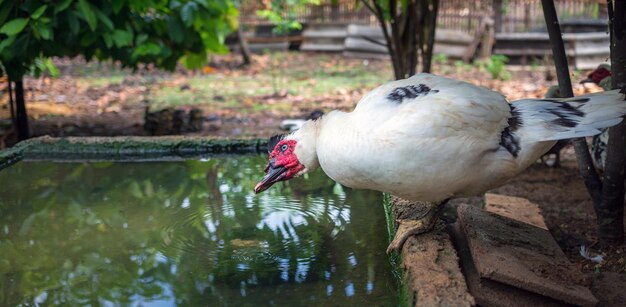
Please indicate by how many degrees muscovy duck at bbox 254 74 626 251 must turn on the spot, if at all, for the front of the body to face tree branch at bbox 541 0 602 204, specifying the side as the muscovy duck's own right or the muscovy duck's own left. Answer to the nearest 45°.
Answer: approximately 135° to the muscovy duck's own right

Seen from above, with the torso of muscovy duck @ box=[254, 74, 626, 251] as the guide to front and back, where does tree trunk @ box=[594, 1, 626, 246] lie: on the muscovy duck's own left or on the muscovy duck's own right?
on the muscovy duck's own right

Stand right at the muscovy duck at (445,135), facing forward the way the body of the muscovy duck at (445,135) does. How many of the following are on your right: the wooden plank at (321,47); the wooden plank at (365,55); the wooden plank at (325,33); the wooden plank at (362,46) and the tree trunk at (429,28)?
5

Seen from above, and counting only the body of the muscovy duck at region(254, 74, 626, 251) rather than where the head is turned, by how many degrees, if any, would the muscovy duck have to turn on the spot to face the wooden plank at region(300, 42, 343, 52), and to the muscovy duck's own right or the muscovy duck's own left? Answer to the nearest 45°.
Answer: approximately 90° to the muscovy duck's own right

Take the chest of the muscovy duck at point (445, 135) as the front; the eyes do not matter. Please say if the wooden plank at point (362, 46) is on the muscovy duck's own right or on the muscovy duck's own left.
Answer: on the muscovy duck's own right

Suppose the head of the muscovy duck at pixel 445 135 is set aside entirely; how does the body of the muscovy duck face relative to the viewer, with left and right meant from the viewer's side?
facing to the left of the viewer

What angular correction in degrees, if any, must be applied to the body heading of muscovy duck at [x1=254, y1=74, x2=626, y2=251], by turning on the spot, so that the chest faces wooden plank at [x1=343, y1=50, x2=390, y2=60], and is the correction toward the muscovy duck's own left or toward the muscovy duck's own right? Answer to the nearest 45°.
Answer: approximately 90° to the muscovy duck's own right

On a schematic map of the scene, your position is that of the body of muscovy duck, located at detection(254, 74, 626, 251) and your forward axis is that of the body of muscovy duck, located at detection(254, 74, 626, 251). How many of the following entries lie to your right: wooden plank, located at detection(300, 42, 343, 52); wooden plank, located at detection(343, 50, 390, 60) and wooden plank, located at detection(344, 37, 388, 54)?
3

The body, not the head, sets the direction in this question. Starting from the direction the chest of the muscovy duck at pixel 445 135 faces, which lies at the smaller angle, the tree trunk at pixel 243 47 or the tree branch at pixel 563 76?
the tree trunk

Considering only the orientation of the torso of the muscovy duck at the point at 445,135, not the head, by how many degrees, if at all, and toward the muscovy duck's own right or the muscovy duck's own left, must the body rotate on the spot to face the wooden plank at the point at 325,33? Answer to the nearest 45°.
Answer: approximately 90° to the muscovy duck's own right

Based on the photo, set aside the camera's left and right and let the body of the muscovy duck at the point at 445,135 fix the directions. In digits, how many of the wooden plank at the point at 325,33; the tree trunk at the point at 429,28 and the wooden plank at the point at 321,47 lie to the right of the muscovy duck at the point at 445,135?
3

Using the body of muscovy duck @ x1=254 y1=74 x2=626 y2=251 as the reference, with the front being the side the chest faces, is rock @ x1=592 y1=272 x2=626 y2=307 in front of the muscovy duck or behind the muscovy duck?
behind

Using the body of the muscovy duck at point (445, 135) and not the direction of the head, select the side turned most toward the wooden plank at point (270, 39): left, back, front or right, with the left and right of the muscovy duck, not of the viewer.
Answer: right
